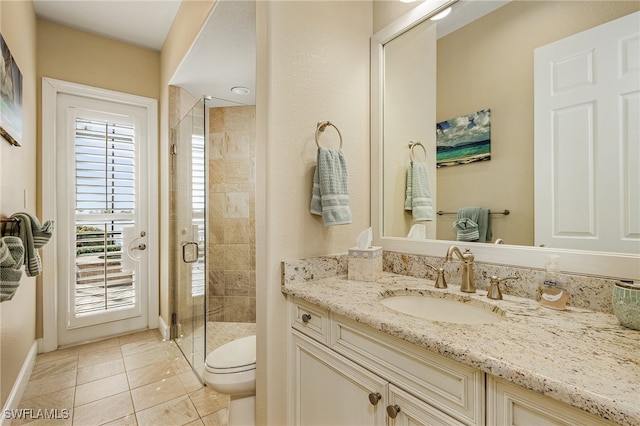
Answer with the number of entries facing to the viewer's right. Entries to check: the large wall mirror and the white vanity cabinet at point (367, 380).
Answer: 0

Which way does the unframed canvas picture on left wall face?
to the viewer's right

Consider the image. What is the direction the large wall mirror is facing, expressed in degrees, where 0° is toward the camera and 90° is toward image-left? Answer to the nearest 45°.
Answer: approximately 45°

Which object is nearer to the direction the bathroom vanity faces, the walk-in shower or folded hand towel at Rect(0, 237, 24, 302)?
the folded hand towel

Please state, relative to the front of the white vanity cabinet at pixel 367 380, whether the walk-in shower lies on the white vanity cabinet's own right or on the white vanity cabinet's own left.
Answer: on the white vanity cabinet's own right

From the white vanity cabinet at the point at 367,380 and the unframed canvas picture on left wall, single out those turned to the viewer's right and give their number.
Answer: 1

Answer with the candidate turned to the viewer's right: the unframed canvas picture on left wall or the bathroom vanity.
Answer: the unframed canvas picture on left wall

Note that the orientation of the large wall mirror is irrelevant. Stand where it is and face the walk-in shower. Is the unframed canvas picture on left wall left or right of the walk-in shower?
left

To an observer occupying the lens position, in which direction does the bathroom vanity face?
facing the viewer and to the left of the viewer

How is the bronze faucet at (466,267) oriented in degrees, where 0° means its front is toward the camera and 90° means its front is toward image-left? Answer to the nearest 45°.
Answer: approximately 45°

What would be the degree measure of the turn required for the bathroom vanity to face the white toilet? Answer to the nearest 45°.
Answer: approximately 45° to its right

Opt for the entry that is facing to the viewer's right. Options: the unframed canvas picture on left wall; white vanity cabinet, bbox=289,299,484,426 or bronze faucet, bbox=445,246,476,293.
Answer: the unframed canvas picture on left wall

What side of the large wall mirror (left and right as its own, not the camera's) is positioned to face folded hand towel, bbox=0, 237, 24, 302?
front
